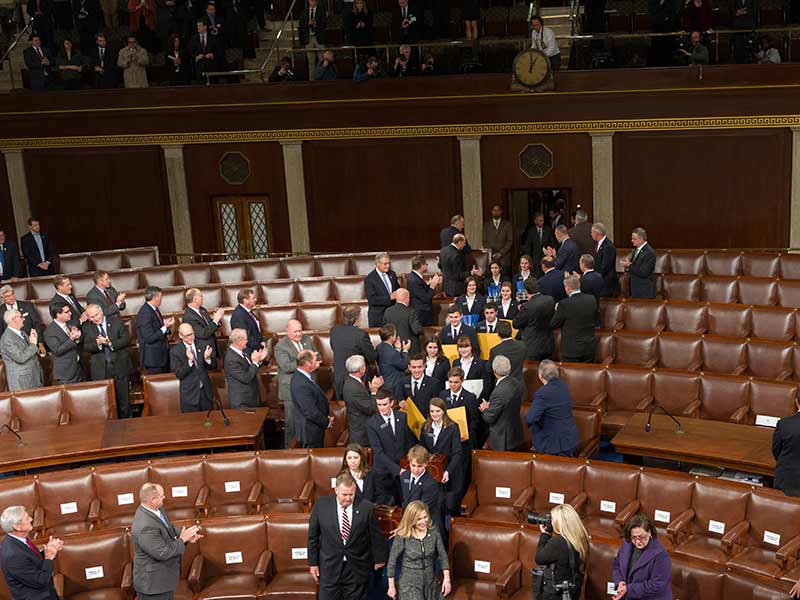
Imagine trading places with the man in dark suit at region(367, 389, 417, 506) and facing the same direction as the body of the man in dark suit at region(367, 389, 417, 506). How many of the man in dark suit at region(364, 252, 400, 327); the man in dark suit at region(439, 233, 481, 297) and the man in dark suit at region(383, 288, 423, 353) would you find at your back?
3

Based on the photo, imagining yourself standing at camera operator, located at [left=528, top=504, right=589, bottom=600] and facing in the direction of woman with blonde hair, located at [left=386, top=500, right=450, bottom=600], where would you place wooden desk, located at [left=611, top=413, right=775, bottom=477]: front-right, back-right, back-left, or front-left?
back-right

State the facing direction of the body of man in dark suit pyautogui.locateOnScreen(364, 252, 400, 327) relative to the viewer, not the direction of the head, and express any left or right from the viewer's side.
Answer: facing the viewer and to the right of the viewer

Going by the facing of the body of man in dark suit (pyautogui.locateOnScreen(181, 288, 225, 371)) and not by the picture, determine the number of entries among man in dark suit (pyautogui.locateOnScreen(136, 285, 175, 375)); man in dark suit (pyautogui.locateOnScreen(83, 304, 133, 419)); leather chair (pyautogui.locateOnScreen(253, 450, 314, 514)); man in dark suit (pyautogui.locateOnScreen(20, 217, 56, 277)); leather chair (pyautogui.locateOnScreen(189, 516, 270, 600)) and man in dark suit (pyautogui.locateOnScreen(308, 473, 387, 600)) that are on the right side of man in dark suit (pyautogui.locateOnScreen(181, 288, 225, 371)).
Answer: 3

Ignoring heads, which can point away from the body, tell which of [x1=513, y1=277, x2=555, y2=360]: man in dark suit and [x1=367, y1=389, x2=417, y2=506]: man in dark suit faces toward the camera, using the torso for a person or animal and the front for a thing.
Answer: [x1=367, y1=389, x2=417, y2=506]: man in dark suit

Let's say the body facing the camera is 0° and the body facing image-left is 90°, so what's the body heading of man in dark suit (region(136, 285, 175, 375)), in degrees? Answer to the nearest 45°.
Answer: approximately 270°

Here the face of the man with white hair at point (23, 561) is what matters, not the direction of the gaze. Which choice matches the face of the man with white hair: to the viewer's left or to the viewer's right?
to the viewer's right

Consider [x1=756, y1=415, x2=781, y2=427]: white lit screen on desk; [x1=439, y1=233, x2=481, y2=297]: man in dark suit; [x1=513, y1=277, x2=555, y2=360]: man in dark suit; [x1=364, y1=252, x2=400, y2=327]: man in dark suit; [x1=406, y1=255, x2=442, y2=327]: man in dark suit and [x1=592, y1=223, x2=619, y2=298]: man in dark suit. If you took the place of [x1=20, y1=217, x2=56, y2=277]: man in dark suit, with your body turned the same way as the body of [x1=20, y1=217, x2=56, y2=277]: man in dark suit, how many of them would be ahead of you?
6

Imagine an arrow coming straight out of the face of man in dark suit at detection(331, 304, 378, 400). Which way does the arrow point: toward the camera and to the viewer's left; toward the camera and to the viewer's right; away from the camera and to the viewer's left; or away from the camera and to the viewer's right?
away from the camera and to the viewer's right

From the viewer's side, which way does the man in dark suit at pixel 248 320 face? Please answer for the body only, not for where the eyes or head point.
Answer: to the viewer's right

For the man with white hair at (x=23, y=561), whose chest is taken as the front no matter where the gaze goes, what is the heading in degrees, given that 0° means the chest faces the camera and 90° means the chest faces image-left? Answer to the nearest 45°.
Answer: approximately 270°
